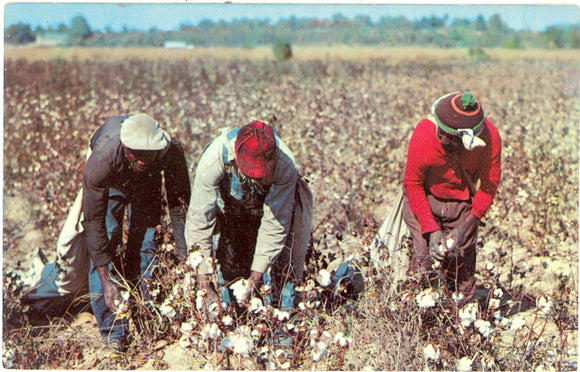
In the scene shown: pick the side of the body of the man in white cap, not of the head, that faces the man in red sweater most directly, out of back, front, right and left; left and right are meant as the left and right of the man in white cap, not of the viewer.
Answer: left

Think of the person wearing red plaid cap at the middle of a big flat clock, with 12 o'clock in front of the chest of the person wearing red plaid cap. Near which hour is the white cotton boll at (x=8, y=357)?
The white cotton boll is roughly at 3 o'clock from the person wearing red plaid cap.

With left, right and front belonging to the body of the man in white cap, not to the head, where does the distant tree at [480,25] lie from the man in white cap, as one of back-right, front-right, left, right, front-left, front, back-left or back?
back-left

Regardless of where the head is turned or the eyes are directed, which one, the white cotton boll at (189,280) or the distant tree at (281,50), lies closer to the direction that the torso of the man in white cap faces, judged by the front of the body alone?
the white cotton boll

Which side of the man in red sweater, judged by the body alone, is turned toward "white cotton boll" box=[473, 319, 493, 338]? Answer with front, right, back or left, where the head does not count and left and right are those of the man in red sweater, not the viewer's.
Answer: front

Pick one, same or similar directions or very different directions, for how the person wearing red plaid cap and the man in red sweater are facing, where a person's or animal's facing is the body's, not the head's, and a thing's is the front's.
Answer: same or similar directions

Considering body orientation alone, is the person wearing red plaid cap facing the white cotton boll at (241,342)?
yes

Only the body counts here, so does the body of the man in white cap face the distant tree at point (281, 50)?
no

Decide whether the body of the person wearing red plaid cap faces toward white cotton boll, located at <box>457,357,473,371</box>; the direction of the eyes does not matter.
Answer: no

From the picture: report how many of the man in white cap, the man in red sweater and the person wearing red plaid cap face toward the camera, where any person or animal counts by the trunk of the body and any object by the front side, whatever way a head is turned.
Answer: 3

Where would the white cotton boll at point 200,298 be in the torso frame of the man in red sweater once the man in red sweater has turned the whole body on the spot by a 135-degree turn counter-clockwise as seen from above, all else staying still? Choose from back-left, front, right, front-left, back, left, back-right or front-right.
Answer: back

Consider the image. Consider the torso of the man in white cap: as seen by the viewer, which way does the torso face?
toward the camera

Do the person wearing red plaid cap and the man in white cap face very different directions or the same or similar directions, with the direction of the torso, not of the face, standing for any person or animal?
same or similar directions

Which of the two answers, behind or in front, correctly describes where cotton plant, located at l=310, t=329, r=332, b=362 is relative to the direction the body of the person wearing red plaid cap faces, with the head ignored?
in front

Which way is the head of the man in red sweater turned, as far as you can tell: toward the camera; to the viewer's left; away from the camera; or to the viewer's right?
toward the camera

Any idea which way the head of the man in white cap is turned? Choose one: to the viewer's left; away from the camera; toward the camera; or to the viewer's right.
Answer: toward the camera

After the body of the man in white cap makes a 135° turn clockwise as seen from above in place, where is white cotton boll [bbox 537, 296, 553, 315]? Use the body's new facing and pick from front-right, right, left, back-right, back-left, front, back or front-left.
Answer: back

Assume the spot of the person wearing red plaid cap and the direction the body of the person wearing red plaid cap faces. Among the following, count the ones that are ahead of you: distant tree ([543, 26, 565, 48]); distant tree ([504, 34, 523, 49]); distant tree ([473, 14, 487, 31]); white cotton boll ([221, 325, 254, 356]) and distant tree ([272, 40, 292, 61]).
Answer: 1

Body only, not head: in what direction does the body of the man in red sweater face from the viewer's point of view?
toward the camera

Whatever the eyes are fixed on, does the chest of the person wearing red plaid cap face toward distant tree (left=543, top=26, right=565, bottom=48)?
no
